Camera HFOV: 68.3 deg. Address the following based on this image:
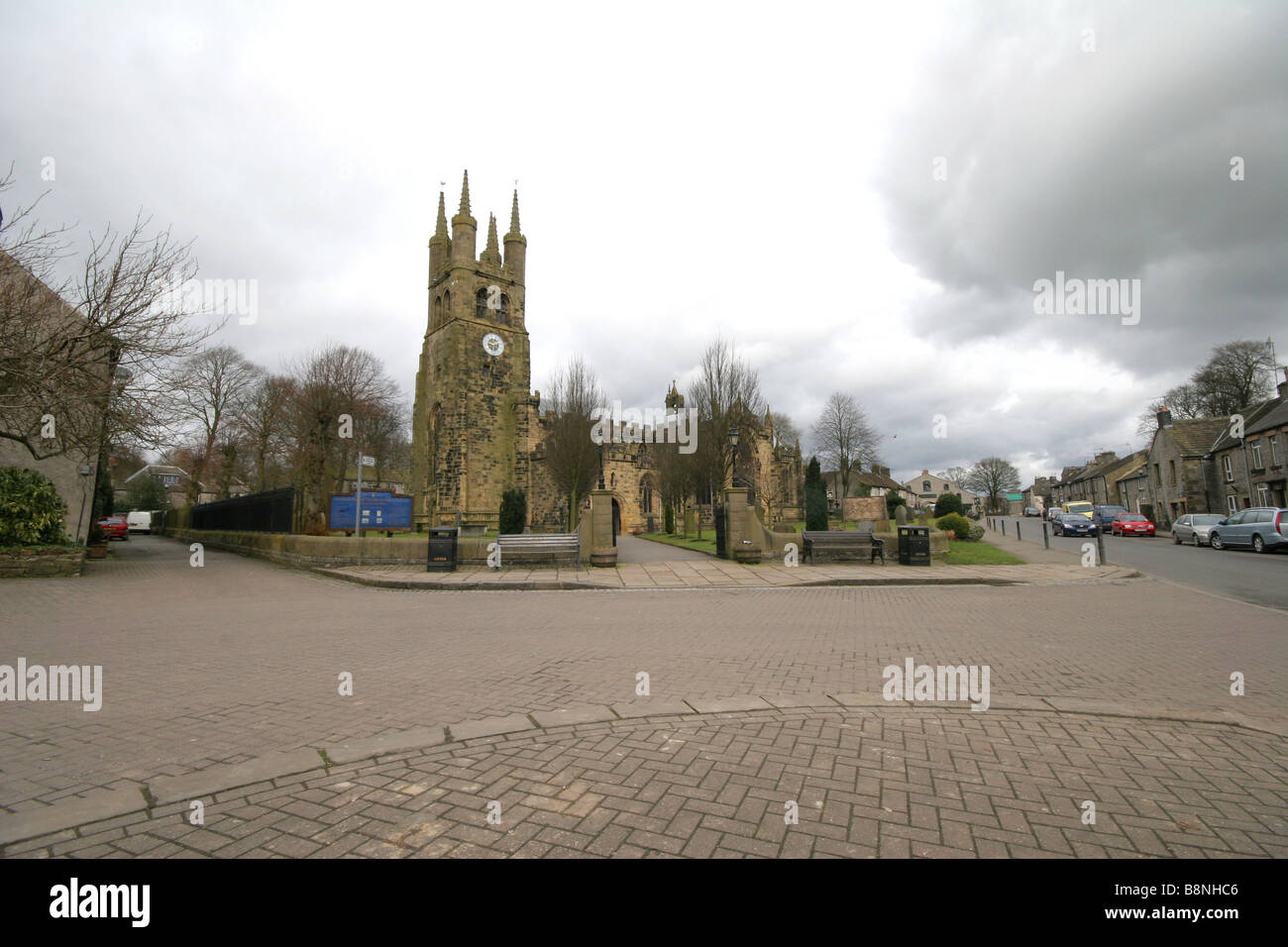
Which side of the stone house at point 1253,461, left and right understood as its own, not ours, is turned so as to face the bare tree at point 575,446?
front

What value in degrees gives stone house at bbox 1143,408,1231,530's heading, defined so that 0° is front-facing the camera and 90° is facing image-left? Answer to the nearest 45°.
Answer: approximately 45°

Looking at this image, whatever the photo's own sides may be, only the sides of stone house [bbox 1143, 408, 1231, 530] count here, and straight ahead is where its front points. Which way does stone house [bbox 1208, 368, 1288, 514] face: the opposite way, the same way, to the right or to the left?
the same way

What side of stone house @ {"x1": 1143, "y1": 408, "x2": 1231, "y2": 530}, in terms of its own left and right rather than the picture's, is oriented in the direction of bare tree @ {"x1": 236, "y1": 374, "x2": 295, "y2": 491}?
front

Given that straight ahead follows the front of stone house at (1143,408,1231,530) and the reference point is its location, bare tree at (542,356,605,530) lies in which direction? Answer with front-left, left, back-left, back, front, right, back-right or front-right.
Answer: front

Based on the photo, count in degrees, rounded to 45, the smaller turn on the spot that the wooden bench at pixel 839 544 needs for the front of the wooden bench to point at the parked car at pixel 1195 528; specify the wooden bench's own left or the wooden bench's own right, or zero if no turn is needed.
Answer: approximately 135° to the wooden bench's own left

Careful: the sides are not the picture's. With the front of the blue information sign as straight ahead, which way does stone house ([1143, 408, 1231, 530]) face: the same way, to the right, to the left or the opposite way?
to the right

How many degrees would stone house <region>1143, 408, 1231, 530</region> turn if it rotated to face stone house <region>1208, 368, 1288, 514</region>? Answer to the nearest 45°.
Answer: approximately 90° to its left

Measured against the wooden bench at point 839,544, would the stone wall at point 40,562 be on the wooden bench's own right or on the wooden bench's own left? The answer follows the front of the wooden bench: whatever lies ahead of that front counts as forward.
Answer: on the wooden bench's own right

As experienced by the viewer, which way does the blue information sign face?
facing the viewer

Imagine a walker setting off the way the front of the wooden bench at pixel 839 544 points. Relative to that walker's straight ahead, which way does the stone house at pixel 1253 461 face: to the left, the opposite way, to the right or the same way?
to the right

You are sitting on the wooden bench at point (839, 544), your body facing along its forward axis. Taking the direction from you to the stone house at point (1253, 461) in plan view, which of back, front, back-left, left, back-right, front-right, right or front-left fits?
back-left

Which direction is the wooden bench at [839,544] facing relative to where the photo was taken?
toward the camera

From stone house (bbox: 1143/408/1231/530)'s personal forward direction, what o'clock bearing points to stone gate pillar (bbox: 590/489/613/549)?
The stone gate pillar is roughly at 11 o'clock from the stone house.

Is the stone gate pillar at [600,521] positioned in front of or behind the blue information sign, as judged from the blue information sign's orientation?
in front

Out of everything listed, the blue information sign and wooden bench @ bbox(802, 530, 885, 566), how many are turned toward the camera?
2

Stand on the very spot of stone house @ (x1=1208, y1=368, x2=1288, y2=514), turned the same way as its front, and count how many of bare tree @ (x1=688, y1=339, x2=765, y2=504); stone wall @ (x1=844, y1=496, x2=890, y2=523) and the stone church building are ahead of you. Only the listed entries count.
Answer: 3

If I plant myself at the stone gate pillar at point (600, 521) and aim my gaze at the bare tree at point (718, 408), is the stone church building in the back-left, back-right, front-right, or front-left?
front-left
